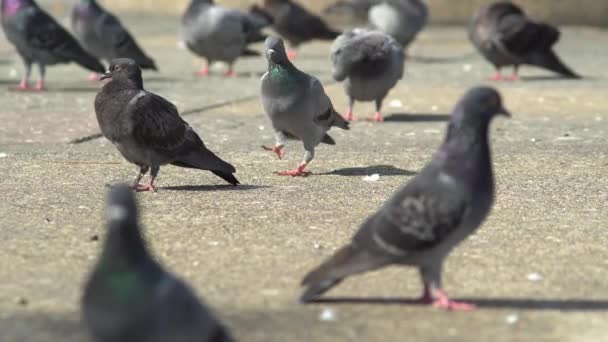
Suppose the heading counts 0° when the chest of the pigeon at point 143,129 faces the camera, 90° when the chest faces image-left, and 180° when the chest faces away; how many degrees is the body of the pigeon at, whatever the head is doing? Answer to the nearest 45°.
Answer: approximately 90°

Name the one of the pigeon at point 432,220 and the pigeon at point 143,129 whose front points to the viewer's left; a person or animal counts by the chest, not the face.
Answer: the pigeon at point 143,129

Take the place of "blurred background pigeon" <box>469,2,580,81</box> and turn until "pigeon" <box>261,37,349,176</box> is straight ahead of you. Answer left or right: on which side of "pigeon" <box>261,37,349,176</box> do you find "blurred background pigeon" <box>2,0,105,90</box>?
right

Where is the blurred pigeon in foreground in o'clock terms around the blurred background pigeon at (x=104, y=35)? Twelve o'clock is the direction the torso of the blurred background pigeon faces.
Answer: The blurred pigeon in foreground is roughly at 9 o'clock from the blurred background pigeon.

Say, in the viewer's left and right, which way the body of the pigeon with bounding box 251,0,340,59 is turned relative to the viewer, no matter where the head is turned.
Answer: facing to the left of the viewer

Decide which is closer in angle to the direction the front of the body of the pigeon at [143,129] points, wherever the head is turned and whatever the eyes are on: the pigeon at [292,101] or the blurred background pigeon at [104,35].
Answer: the blurred background pigeon

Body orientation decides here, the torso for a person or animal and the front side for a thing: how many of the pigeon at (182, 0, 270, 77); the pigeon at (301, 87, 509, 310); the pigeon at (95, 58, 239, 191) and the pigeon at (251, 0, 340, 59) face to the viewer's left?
3

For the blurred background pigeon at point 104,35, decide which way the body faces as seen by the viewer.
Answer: to the viewer's left

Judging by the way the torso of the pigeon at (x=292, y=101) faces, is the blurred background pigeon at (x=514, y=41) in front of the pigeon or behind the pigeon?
behind

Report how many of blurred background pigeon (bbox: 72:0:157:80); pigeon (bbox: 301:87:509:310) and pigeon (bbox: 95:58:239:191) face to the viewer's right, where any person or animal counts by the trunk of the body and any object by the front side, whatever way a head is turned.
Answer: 1

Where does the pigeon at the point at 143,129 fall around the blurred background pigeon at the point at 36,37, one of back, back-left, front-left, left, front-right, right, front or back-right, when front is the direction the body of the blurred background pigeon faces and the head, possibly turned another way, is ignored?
left

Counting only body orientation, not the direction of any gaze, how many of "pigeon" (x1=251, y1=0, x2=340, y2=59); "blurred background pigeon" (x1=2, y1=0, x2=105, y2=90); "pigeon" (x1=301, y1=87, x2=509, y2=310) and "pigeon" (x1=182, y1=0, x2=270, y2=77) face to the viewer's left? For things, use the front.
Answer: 3

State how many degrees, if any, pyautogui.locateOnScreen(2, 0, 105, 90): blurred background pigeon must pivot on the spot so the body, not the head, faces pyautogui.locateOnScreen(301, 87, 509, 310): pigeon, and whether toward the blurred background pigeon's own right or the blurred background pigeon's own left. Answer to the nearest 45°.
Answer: approximately 90° to the blurred background pigeon's own left

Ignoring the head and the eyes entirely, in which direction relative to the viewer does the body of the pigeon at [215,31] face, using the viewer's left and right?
facing to the left of the viewer

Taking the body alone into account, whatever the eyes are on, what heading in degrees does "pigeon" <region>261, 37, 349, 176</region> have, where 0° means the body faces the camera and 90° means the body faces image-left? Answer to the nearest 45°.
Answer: approximately 45°
